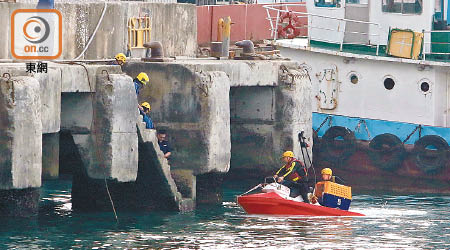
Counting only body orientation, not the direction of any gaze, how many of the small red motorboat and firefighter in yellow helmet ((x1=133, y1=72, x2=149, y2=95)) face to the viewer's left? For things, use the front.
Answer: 1

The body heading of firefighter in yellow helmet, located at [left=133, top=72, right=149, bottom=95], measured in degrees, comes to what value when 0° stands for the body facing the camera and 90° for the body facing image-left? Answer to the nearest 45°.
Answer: approximately 315°

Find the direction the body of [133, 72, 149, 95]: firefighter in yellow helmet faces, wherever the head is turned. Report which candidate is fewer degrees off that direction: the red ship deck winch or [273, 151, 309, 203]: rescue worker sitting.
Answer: the rescue worker sitting

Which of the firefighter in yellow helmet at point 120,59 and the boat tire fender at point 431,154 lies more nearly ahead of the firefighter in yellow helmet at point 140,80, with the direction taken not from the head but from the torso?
the boat tire fender

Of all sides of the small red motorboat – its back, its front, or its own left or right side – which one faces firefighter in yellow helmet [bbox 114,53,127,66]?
front

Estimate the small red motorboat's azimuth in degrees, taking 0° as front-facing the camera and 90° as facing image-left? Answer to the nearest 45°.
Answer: approximately 90°

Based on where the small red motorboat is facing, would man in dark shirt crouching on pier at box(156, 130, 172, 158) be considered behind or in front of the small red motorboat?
in front

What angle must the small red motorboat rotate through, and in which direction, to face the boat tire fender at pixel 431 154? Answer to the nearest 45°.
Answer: approximately 135° to its right
